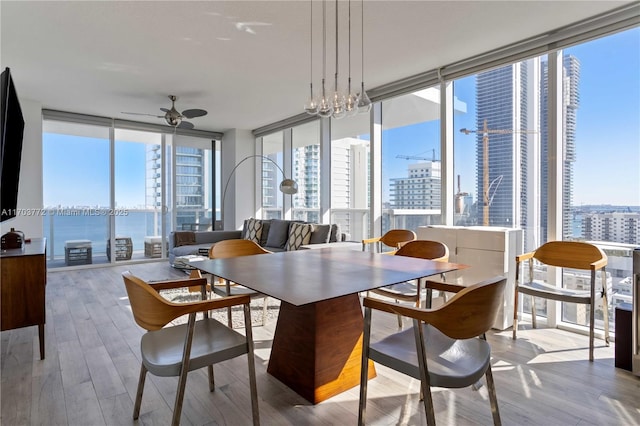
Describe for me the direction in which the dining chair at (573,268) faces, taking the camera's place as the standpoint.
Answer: facing the viewer and to the left of the viewer

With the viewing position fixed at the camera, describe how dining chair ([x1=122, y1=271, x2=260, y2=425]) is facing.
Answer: facing away from the viewer and to the right of the viewer

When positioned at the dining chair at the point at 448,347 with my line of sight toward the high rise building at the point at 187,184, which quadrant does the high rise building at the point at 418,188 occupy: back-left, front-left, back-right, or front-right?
front-right

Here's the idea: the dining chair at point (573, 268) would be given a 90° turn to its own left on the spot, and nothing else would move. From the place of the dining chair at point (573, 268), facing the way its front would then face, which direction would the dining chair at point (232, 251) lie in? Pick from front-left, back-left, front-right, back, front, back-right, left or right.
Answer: right

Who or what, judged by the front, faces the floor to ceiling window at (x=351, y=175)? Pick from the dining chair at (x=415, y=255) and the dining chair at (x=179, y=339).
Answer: the dining chair at (x=179, y=339)

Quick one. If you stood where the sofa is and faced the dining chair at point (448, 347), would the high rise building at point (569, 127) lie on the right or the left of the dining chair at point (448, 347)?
left

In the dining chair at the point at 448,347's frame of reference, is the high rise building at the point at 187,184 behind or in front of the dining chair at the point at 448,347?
in front

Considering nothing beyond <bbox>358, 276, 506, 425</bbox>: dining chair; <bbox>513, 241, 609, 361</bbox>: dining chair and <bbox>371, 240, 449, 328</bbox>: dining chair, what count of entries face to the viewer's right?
0

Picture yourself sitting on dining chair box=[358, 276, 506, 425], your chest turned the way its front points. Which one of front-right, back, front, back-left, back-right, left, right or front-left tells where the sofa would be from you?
front

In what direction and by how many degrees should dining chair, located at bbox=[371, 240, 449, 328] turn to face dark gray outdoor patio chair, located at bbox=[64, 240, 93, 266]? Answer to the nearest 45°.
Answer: approximately 45° to its right

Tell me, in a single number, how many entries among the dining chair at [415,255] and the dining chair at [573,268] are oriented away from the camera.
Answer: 0

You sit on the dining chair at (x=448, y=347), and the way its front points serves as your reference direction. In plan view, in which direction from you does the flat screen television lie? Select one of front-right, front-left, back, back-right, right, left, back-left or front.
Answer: front-left

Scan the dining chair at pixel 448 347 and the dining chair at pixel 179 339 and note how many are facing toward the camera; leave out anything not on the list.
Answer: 0

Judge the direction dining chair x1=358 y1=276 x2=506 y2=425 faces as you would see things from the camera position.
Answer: facing away from the viewer and to the left of the viewer

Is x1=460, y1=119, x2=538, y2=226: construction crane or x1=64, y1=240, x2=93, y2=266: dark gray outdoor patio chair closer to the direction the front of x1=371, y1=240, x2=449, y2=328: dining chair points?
the dark gray outdoor patio chair

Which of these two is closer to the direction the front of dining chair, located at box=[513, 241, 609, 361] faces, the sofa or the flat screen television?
the flat screen television
